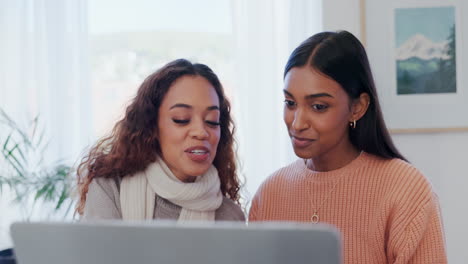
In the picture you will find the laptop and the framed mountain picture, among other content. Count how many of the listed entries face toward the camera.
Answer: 1

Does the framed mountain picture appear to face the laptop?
yes

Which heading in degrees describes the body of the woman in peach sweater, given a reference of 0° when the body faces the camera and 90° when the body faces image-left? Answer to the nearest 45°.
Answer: approximately 45°

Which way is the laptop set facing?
away from the camera

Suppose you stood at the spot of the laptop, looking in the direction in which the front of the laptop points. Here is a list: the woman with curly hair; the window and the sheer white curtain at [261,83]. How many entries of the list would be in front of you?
3

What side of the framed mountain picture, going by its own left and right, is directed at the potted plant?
right

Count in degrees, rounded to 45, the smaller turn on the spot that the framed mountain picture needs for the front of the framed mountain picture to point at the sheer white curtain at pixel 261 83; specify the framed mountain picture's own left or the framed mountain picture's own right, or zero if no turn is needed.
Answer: approximately 90° to the framed mountain picture's own right

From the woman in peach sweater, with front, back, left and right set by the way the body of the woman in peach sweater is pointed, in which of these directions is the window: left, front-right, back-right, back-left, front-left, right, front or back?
right

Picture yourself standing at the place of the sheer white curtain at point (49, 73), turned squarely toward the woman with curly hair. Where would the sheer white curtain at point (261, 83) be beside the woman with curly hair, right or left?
left

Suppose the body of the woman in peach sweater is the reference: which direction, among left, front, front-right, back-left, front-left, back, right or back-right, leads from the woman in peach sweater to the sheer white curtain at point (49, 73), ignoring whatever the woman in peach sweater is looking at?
right

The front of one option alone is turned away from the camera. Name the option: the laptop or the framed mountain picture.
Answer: the laptop

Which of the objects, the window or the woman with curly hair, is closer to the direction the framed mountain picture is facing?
the woman with curly hair

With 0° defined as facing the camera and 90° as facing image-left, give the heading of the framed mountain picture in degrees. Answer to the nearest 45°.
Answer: approximately 0°
